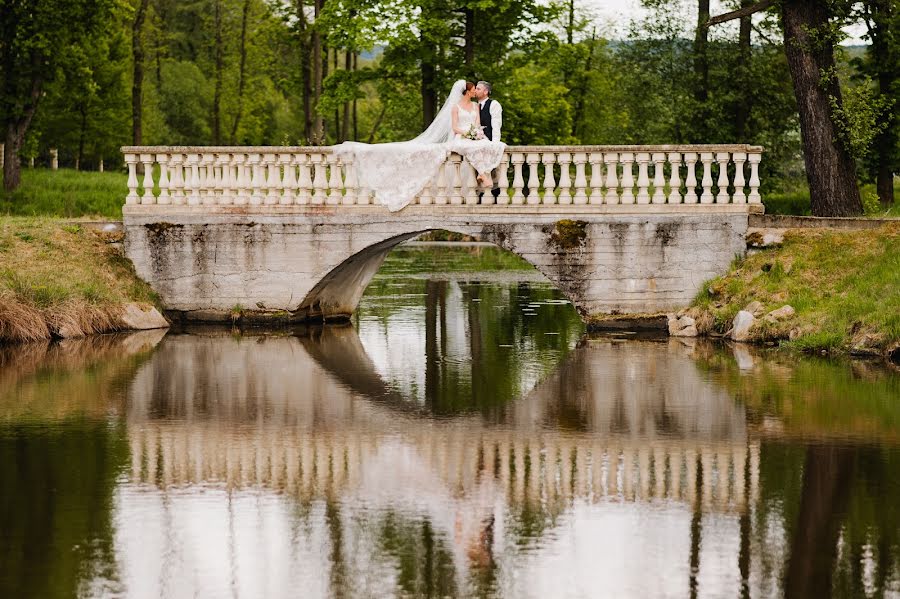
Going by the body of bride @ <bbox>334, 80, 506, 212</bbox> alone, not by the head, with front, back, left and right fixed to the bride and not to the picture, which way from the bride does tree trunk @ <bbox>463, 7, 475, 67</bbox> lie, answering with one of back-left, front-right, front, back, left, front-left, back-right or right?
back-left

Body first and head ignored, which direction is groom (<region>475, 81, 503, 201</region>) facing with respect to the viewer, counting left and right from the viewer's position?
facing the viewer and to the left of the viewer

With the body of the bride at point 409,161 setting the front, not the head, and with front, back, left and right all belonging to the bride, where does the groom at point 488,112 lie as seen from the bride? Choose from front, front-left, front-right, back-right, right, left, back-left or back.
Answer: left

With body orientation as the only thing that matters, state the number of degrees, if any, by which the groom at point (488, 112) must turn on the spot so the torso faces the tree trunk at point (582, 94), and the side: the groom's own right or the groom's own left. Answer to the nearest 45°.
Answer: approximately 135° to the groom's own right

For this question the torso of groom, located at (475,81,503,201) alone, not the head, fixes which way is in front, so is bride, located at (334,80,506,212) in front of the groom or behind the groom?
in front

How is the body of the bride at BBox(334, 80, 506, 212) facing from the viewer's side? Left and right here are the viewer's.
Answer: facing the viewer and to the right of the viewer

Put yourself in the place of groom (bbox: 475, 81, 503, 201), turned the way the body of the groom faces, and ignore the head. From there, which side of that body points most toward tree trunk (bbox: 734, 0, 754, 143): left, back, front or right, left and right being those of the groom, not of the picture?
back

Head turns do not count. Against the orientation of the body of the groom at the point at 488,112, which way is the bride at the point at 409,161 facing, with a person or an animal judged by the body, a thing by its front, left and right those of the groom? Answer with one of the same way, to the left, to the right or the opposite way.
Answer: to the left

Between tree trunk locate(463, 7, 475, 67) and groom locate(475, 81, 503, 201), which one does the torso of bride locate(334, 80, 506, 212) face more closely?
the groom

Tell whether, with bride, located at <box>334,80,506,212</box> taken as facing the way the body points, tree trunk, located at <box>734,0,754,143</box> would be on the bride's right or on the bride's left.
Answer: on the bride's left

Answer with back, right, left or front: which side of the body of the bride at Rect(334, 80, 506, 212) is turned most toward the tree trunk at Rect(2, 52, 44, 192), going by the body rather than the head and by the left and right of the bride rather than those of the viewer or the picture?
back

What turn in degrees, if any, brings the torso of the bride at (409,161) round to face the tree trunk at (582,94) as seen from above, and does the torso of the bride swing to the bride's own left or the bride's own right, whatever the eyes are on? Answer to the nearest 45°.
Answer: approximately 135° to the bride's own left

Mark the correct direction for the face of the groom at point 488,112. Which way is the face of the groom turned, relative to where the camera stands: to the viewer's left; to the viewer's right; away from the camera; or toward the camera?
to the viewer's left

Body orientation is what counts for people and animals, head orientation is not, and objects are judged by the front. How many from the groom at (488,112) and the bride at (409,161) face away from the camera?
0
